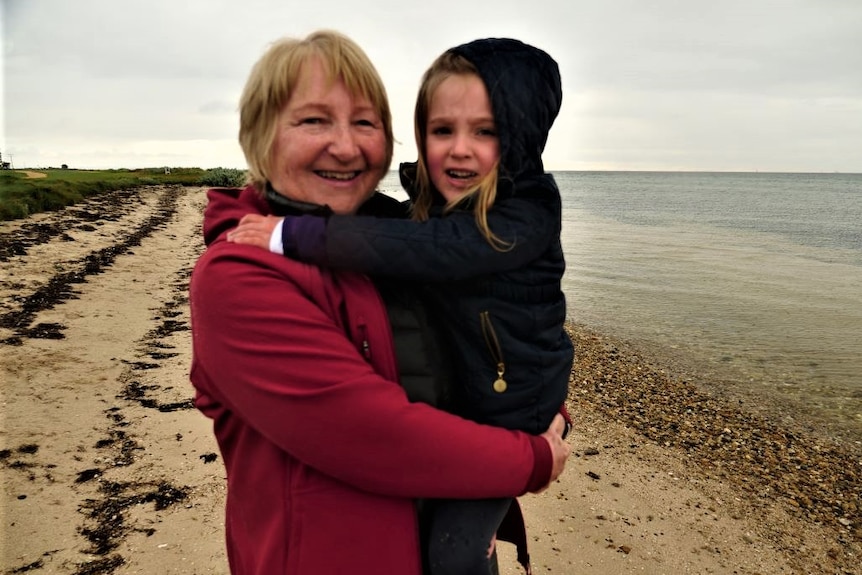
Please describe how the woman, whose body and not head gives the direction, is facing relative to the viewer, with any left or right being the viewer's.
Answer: facing the viewer and to the right of the viewer
